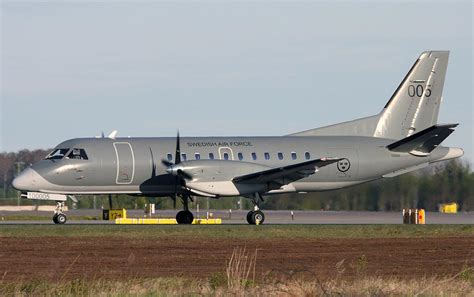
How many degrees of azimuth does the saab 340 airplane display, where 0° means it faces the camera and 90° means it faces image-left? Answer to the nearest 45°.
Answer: approximately 90°
